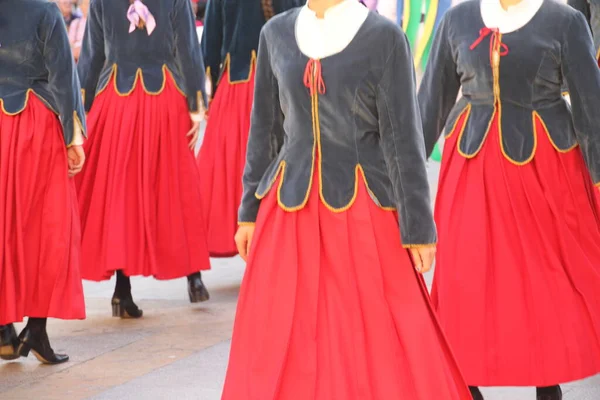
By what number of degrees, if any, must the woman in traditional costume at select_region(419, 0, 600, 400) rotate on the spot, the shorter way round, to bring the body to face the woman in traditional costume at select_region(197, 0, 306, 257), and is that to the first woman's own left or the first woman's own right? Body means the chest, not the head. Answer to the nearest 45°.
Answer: approximately 135° to the first woman's own right

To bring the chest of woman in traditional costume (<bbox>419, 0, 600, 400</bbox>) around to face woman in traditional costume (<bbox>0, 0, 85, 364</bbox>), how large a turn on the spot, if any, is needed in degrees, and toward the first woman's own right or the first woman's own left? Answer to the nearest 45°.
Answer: approximately 90° to the first woman's own right

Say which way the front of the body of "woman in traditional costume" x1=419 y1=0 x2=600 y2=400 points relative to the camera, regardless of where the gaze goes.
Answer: toward the camera
